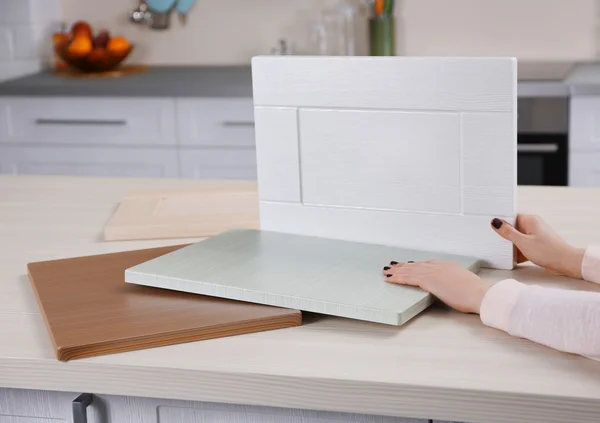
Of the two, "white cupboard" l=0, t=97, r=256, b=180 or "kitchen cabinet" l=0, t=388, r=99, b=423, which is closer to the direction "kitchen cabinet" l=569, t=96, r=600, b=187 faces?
the kitchen cabinet

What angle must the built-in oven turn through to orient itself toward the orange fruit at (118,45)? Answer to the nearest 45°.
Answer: approximately 90° to its right

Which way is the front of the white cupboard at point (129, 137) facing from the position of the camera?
facing the viewer

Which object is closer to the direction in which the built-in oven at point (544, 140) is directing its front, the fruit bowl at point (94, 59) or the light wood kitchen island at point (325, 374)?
the light wood kitchen island

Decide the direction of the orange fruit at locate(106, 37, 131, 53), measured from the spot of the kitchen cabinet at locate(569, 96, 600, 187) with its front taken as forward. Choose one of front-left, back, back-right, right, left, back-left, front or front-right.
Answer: right

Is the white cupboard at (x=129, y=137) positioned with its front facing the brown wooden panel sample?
yes

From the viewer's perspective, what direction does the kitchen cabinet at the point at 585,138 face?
toward the camera

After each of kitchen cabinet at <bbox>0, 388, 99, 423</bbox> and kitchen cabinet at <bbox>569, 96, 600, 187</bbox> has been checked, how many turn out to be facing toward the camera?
2

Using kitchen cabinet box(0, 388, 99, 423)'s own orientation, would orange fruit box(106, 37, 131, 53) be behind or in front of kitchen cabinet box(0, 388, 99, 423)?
behind

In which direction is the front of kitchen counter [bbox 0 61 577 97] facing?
toward the camera

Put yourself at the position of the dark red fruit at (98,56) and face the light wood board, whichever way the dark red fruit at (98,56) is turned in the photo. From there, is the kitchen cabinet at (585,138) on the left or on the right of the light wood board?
left

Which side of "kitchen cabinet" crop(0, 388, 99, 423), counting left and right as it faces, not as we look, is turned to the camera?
front
